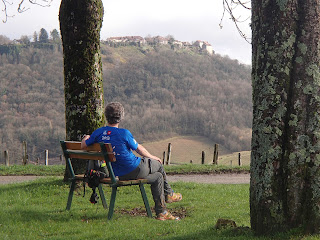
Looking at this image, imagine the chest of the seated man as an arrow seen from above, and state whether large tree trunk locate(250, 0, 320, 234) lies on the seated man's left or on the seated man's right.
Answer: on the seated man's right

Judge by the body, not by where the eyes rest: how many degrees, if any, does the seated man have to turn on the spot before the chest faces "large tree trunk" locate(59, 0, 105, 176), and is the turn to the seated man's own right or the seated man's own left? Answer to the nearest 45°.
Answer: approximately 45° to the seated man's own left

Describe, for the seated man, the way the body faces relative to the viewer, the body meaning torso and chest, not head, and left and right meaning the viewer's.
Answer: facing away from the viewer and to the right of the viewer

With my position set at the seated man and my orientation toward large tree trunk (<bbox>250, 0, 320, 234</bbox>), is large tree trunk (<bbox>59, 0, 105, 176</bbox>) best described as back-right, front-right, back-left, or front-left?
back-left
